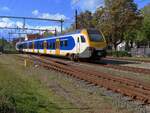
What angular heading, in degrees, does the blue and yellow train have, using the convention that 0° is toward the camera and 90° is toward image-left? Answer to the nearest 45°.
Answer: approximately 315°
